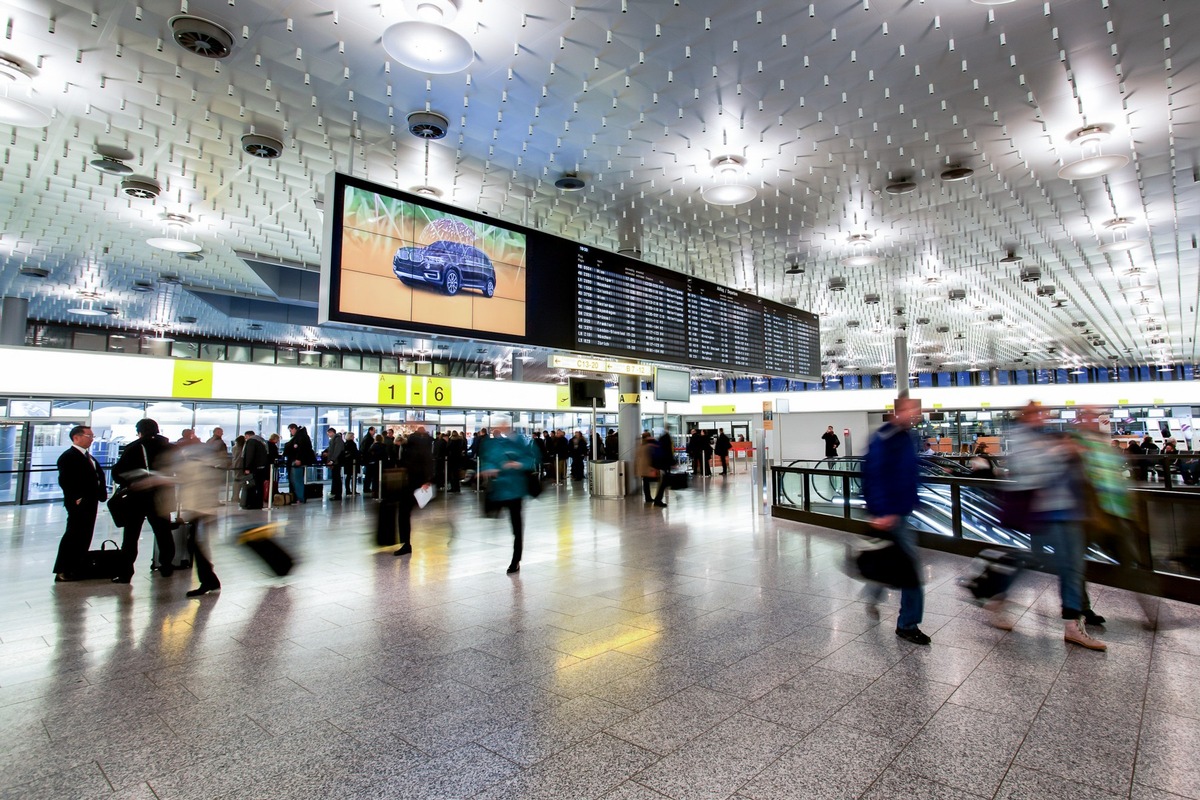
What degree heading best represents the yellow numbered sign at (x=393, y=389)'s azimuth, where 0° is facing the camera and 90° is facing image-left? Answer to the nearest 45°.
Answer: approximately 0°

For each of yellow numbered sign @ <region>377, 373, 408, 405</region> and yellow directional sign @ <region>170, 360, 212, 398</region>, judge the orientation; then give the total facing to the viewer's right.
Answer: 0

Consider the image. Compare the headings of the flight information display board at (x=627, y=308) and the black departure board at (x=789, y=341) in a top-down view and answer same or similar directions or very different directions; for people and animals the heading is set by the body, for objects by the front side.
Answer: same or similar directions

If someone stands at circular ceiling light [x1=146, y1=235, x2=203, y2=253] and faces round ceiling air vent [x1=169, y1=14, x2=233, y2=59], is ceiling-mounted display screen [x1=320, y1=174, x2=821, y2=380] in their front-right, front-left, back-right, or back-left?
front-left

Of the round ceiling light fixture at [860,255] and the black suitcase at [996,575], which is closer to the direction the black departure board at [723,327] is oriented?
the black suitcase

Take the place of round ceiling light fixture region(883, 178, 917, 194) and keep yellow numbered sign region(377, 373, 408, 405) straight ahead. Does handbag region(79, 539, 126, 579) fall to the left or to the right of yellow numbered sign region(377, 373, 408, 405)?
left

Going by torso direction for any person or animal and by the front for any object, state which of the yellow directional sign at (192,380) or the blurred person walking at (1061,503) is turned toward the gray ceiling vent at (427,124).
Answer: the yellow directional sign

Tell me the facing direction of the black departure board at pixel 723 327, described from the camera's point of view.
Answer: facing the viewer and to the right of the viewer

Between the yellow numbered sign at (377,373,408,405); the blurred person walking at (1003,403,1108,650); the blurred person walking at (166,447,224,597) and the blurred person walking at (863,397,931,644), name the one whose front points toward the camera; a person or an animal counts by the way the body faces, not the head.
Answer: the yellow numbered sign
